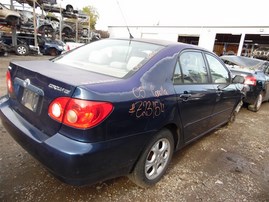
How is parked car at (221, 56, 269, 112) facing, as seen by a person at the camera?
facing away from the viewer and to the right of the viewer

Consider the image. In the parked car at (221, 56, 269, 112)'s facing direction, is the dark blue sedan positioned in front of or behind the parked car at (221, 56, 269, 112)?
behind

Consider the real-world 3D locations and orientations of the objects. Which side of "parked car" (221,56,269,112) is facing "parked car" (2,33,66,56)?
left

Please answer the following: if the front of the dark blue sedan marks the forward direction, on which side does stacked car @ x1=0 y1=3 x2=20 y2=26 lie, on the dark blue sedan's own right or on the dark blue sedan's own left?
on the dark blue sedan's own left

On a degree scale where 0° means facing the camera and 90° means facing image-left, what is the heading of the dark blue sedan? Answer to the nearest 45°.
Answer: approximately 225°

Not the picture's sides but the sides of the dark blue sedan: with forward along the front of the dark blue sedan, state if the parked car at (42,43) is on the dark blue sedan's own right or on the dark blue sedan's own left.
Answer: on the dark blue sedan's own left

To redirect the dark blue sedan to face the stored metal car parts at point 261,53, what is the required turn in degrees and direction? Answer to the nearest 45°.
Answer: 0° — it already faces it
